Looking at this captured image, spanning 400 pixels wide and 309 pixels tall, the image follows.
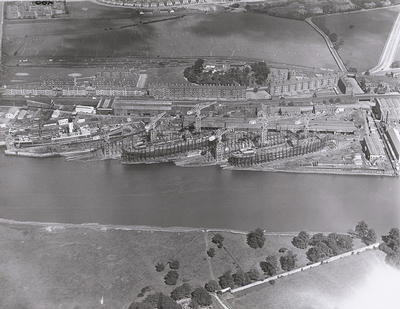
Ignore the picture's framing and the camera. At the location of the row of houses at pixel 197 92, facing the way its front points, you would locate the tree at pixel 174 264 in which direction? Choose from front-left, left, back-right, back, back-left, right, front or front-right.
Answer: front

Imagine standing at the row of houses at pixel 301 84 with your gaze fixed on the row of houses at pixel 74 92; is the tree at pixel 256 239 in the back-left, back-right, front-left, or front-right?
front-left

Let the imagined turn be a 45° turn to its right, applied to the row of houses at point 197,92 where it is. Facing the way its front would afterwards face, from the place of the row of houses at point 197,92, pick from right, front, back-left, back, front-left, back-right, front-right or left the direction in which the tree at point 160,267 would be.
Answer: front-left

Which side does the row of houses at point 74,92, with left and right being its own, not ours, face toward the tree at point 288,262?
front

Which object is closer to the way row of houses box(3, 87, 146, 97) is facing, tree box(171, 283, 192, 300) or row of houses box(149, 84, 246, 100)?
the tree

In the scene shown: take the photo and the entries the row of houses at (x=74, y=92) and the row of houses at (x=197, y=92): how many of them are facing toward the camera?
2

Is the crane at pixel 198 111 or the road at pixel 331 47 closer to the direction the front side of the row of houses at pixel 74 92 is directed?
the crane

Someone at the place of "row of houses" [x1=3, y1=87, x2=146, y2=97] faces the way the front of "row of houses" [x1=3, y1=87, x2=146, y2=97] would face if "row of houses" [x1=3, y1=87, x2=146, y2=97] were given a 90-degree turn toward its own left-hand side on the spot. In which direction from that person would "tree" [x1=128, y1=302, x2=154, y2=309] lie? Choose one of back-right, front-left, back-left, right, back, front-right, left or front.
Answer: right

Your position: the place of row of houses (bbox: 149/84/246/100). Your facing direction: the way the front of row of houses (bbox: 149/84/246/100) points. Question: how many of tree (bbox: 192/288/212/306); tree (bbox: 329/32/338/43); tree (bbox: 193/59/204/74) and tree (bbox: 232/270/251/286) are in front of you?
2

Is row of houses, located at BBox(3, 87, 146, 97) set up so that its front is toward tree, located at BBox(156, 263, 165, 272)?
yes

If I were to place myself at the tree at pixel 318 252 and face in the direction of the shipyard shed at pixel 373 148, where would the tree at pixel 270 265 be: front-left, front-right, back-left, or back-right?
back-left

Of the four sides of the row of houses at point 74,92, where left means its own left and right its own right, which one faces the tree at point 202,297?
front

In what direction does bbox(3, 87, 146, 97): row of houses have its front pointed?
toward the camera

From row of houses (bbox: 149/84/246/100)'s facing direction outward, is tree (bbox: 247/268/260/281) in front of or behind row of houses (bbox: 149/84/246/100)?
in front

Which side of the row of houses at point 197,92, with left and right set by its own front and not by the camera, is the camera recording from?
front

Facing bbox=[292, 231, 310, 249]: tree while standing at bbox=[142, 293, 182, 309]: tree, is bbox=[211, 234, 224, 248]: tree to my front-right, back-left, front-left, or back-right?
front-left

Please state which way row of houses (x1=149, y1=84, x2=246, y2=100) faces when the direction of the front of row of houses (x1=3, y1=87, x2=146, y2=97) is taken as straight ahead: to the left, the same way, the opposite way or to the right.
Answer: the same way

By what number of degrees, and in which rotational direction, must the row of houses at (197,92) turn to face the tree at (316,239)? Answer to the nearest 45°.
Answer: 0° — it already faces it
